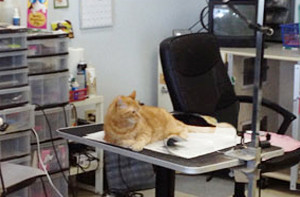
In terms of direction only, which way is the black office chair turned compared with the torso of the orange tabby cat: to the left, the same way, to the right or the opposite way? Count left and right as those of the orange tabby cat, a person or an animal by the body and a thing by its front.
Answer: to the left

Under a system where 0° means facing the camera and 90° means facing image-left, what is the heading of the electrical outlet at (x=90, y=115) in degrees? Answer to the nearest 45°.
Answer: approximately 0°

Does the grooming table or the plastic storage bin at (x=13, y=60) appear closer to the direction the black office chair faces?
the grooming table

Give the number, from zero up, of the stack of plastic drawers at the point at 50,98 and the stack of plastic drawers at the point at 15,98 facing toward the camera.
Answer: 2

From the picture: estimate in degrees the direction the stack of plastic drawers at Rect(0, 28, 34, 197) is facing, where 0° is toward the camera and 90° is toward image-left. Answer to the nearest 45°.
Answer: approximately 0°

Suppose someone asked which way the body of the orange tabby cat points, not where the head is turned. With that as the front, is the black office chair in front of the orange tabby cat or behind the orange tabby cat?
behind
